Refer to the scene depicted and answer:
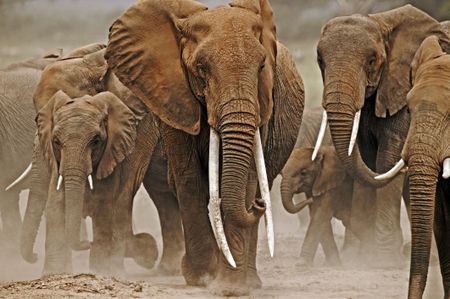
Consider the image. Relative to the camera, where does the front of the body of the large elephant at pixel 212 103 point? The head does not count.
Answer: toward the camera

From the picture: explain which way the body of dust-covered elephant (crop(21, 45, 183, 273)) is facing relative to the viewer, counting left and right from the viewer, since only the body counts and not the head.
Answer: facing the viewer and to the left of the viewer

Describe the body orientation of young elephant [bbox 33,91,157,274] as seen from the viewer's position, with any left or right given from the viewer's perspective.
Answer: facing the viewer

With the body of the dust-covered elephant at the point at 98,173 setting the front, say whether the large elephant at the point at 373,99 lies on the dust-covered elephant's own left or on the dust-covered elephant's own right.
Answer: on the dust-covered elephant's own left

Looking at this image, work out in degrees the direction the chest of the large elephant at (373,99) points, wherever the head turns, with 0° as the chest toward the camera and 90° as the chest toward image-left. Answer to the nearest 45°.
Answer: approximately 45°

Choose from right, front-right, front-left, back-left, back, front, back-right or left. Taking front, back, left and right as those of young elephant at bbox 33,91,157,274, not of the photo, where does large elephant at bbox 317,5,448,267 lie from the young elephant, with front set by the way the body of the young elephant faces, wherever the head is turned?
left

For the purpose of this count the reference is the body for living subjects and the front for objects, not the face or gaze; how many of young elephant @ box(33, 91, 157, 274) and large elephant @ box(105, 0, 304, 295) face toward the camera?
2
